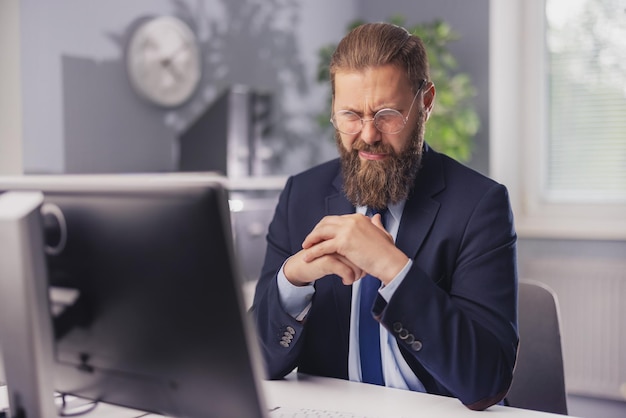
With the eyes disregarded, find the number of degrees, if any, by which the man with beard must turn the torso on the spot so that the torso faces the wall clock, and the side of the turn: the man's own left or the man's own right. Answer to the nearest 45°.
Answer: approximately 90° to the man's own right

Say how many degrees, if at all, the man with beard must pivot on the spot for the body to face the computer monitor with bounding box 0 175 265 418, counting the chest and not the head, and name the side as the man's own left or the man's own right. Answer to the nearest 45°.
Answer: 0° — they already face it

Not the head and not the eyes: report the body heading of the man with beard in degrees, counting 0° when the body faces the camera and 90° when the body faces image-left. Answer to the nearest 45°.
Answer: approximately 45°

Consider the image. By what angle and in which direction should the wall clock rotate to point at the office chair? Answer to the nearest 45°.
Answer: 0° — it already faces it

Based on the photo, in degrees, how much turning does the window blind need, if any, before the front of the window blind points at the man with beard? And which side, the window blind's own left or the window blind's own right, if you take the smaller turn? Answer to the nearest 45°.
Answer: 0° — it already faces them
